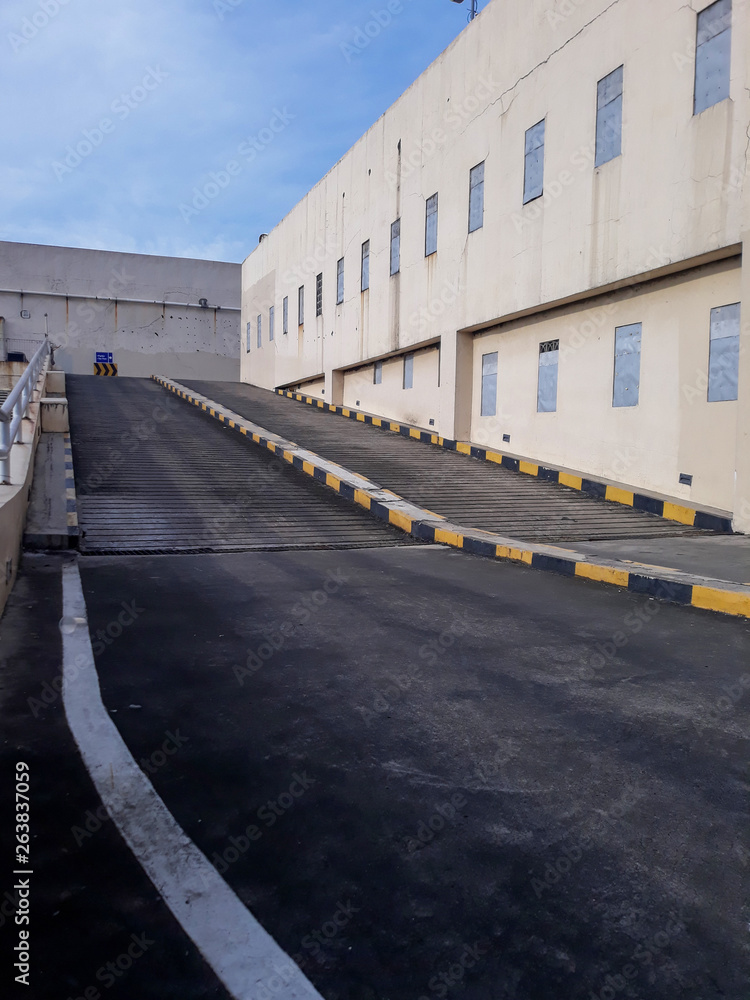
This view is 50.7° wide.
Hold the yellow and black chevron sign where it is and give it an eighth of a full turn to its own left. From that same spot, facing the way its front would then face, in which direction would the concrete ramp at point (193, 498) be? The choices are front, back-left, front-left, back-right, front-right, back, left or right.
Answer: front-right

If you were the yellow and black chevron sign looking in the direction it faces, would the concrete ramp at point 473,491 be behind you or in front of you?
in front

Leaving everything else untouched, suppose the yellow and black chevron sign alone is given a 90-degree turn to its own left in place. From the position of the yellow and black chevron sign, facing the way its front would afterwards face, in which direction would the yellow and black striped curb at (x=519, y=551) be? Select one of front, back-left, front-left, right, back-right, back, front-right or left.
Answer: right

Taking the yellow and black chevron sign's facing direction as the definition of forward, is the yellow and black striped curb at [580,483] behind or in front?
in front

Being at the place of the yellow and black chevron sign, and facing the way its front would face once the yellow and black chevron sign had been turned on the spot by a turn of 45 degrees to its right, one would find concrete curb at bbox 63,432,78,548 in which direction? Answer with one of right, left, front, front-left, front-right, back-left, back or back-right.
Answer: front-left

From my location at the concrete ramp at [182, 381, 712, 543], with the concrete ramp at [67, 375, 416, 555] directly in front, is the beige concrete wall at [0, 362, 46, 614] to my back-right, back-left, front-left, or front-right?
front-left

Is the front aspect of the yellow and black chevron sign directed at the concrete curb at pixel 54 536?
yes

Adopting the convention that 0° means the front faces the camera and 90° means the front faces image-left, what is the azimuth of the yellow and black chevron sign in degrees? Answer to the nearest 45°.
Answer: approximately 0°
